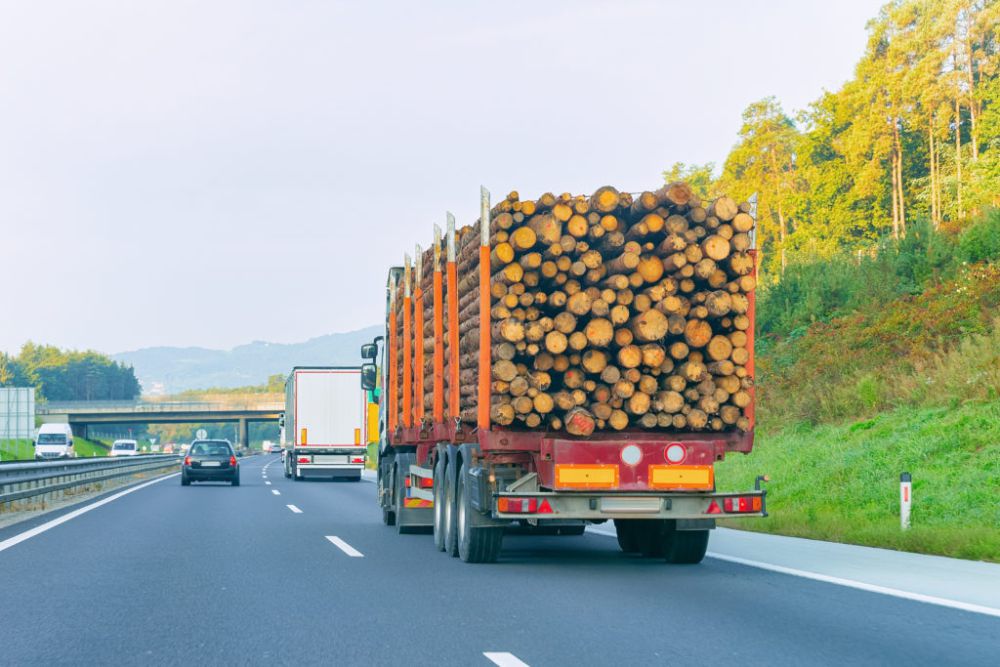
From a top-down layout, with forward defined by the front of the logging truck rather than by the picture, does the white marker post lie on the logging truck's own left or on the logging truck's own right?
on the logging truck's own right

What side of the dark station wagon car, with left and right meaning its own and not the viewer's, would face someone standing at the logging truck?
back

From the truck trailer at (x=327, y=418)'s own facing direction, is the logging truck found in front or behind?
behind

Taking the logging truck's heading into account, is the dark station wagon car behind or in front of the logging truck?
in front

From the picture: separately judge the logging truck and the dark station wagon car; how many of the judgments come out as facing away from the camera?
2

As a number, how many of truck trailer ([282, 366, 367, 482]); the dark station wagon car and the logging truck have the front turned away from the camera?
3

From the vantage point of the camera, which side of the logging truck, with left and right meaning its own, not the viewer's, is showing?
back

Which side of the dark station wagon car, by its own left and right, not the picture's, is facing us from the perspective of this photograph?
back

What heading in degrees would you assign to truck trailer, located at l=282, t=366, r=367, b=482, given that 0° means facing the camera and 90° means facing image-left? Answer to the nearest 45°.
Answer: approximately 180°

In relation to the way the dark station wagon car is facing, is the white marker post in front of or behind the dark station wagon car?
behind
